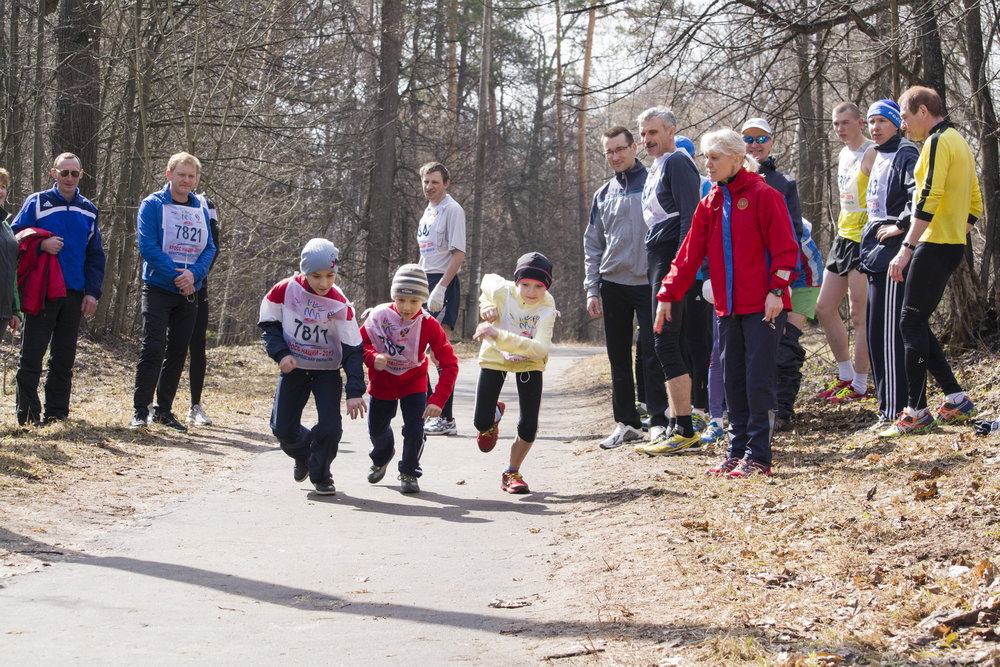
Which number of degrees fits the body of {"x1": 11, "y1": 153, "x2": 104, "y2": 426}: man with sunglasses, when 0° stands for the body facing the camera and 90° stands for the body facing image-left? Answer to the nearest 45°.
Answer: approximately 0°

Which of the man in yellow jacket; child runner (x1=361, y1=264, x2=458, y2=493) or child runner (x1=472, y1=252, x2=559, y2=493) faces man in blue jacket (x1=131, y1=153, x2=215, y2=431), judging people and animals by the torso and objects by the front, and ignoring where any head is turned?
the man in yellow jacket

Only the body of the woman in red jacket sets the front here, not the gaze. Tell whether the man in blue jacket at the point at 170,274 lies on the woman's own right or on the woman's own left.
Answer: on the woman's own right

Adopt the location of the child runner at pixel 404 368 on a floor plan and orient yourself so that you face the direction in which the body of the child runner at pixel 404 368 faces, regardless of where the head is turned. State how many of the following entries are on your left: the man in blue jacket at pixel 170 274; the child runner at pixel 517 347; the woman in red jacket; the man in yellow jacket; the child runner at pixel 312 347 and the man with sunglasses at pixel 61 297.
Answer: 3

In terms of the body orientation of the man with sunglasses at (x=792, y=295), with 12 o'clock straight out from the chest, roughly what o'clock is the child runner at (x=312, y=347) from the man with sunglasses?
The child runner is roughly at 12 o'clock from the man with sunglasses.

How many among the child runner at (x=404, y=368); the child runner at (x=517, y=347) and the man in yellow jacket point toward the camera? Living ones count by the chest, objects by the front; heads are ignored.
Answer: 2

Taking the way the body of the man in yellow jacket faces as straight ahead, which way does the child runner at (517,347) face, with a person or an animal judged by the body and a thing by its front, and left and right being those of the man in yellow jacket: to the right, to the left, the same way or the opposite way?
to the left

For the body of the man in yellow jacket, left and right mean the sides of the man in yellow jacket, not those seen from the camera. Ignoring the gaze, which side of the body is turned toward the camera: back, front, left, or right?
left

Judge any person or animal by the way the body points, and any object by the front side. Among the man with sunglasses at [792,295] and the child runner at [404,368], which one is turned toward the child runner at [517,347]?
the man with sunglasses

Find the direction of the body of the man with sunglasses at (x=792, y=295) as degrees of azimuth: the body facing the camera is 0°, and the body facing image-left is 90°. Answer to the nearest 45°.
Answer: approximately 45°
